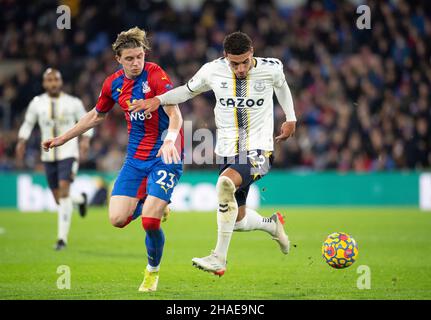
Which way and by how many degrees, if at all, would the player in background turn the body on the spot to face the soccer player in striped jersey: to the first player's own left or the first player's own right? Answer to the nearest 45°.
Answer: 0° — they already face them

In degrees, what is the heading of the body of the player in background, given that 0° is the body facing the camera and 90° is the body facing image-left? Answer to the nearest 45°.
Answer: approximately 0°

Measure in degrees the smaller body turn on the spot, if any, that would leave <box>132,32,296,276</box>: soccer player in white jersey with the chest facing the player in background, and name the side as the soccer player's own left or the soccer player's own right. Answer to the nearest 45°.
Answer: approximately 135° to the soccer player's own right

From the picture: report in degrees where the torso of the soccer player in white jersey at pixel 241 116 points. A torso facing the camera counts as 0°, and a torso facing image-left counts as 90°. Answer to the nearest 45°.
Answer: approximately 0°
